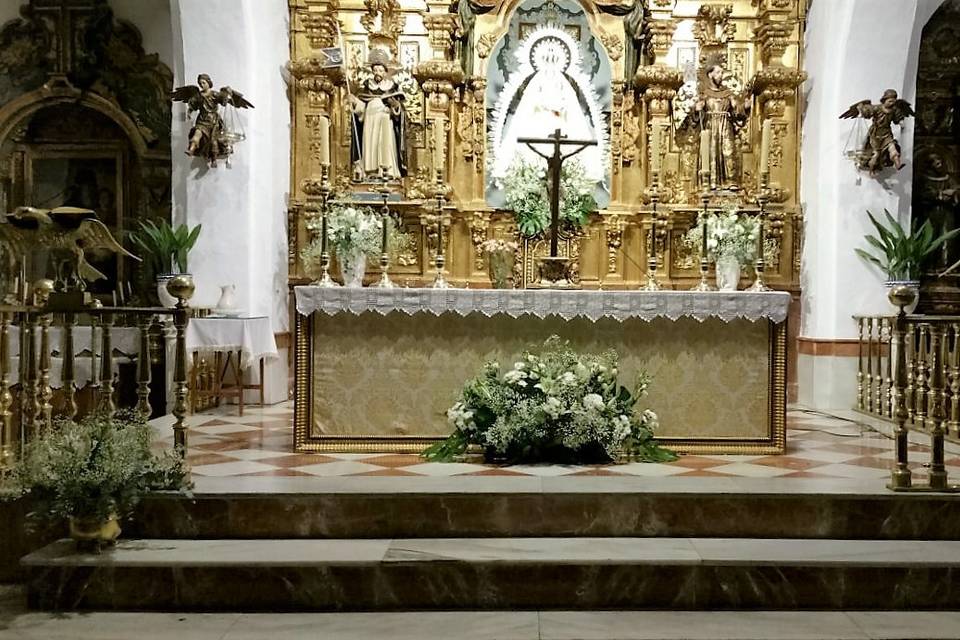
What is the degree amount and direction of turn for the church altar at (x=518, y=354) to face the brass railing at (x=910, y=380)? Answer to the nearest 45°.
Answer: approximately 90° to its left

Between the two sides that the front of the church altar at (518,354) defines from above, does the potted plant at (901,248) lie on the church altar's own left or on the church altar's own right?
on the church altar's own left

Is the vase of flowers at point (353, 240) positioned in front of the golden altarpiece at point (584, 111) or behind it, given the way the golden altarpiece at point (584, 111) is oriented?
in front

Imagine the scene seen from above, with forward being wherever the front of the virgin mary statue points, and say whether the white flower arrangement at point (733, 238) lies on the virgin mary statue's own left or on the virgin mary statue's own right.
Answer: on the virgin mary statue's own left

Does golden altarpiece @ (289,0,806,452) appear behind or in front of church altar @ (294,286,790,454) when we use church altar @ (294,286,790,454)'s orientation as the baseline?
behind

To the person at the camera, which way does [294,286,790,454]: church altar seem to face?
facing the viewer

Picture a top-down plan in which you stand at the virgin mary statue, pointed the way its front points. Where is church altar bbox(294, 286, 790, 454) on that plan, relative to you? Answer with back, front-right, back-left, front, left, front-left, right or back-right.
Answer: front

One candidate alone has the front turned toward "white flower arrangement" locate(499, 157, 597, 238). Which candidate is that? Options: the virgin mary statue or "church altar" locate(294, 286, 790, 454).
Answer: the virgin mary statue

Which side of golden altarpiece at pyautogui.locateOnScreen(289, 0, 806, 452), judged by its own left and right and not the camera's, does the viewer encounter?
front

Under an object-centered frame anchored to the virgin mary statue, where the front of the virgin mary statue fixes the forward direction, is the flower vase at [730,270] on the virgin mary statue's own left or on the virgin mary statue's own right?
on the virgin mary statue's own left

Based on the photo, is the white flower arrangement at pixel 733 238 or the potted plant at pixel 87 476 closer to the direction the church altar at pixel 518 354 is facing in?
the potted plant

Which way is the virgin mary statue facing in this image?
toward the camera

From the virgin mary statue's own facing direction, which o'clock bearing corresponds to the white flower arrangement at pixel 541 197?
The white flower arrangement is roughly at 12 o'clock from the virgin mary statue.

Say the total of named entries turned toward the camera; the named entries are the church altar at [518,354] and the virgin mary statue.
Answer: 2

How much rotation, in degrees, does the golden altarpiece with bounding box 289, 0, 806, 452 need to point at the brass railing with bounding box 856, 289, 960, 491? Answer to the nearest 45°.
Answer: approximately 45° to its left

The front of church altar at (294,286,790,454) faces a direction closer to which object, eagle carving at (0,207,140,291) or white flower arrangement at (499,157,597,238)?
the eagle carving
